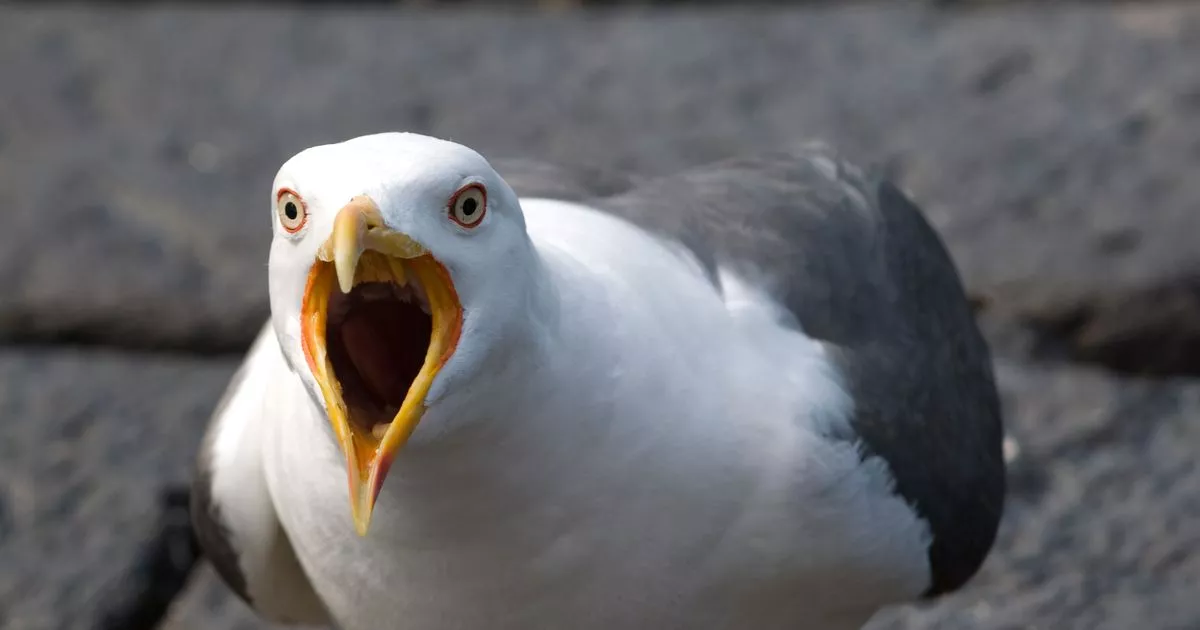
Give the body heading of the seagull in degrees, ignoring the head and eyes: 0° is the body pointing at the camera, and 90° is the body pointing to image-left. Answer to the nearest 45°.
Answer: approximately 45°
